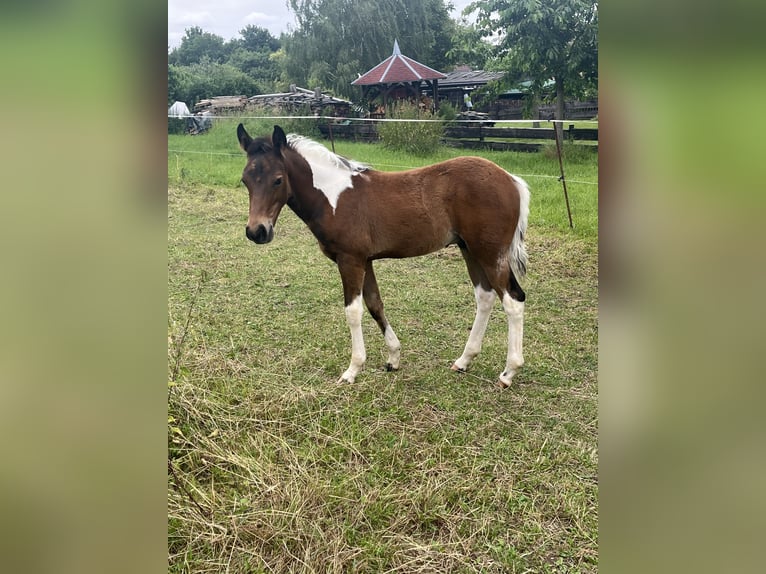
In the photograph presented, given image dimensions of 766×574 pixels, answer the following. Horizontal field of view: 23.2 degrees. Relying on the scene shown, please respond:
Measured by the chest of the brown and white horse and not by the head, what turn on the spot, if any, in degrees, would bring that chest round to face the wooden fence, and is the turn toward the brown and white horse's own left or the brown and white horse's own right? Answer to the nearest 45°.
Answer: approximately 90° to the brown and white horse's own right

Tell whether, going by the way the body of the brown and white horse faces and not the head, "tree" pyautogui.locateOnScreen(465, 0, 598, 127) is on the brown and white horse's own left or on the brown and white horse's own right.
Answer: on the brown and white horse's own right

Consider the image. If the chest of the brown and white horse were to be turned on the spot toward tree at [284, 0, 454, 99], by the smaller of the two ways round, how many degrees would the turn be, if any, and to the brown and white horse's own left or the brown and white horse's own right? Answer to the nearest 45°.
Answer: approximately 90° to the brown and white horse's own right

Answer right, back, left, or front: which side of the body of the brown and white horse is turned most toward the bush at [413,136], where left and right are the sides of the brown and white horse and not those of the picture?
right

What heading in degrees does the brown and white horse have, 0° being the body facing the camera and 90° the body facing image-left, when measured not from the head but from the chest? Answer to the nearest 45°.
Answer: approximately 90°

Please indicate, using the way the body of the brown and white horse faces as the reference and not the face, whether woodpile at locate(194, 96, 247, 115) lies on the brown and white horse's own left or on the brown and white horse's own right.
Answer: on the brown and white horse's own right

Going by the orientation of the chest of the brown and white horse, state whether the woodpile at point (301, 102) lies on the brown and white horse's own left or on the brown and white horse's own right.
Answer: on the brown and white horse's own right

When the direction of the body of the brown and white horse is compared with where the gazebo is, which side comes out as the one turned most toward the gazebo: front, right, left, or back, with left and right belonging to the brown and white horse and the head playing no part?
right
